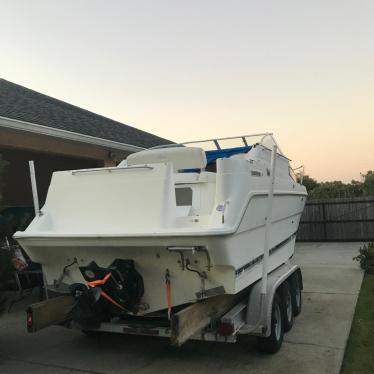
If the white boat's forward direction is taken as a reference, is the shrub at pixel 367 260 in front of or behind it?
in front

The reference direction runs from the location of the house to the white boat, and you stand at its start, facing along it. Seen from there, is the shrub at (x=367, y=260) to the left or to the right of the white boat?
left

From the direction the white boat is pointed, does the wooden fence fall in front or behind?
in front

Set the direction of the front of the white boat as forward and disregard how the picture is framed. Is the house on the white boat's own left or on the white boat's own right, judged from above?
on the white boat's own left

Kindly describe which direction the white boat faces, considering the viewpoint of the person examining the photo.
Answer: facing away from the viewer and to the right of the viewer

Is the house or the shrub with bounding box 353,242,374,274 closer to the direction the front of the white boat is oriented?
the shrub

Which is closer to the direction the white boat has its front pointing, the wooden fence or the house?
the wooden fence
